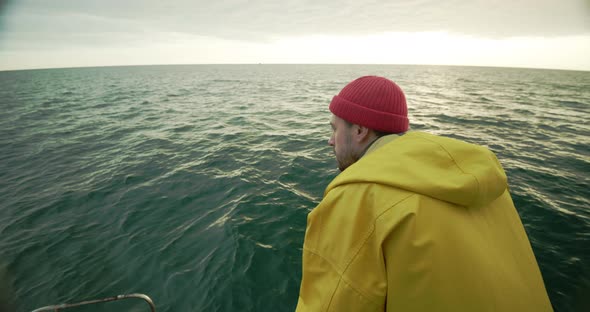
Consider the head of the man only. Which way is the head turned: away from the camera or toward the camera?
away from the camera

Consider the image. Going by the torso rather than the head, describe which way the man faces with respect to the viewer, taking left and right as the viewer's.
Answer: facing away from the viewer and to the left of the viewer
